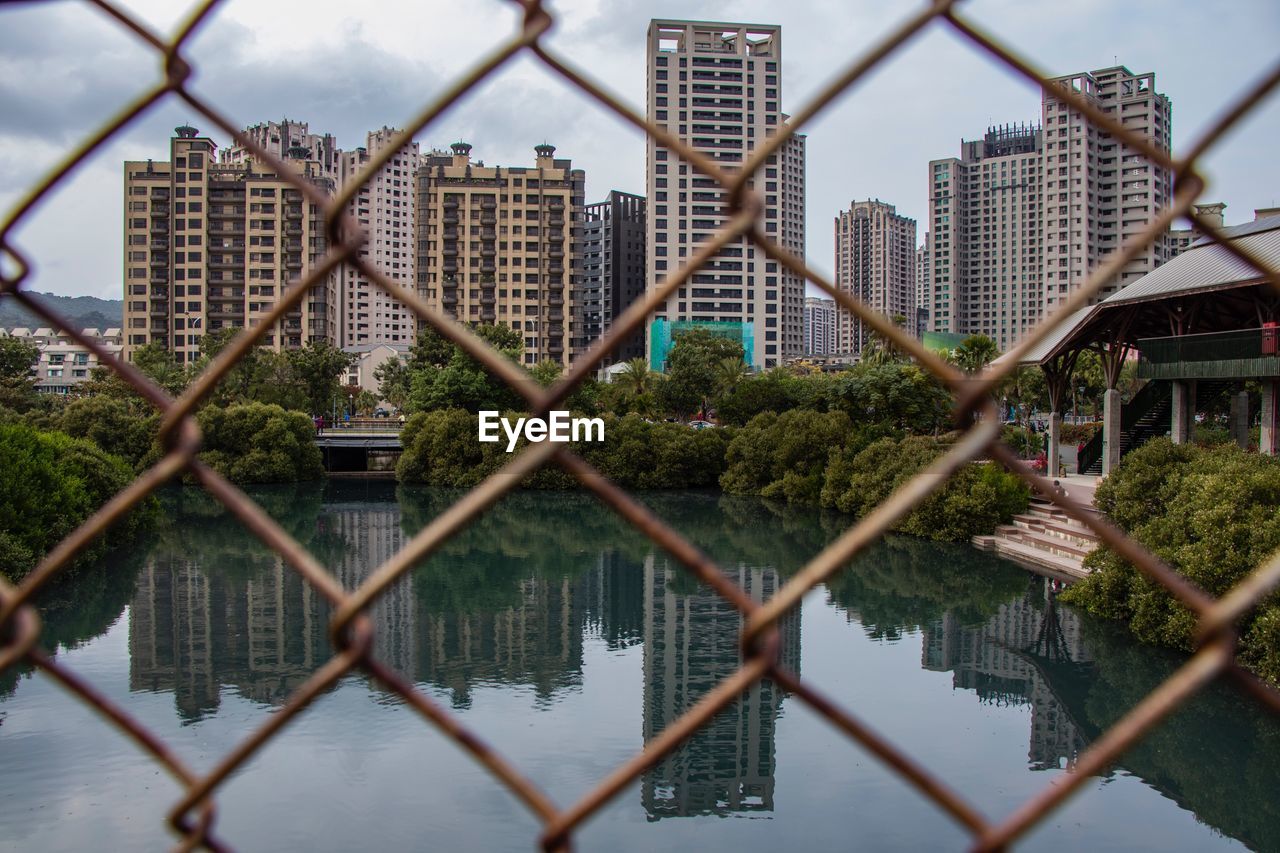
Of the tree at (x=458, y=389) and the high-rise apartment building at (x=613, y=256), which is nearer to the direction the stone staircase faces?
the tree

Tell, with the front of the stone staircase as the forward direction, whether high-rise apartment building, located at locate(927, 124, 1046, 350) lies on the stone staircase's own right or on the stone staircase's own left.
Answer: on the stone staircase's own right

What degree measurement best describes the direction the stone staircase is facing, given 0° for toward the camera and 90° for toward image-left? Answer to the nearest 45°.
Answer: approximately 45°

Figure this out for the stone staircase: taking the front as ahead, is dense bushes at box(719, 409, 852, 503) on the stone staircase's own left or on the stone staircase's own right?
on the stone staircase's own right

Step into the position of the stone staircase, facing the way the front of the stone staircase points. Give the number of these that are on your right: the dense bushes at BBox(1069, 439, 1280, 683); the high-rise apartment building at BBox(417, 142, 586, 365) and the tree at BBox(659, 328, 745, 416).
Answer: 2

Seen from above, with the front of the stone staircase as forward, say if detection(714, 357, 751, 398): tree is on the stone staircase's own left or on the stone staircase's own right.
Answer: on the stone staircase's own right

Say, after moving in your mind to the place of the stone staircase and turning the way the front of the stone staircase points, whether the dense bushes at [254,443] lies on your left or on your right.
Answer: on your right

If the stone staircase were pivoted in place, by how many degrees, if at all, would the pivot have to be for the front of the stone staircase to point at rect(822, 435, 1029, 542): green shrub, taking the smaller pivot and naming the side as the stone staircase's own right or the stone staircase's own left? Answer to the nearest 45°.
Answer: approximately 90° to the stone staircase's own right

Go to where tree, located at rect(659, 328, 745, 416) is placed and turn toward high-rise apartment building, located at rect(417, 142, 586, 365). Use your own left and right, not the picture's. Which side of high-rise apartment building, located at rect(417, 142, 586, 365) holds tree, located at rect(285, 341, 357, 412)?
left

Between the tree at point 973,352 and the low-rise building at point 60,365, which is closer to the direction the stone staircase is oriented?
the low-rise building

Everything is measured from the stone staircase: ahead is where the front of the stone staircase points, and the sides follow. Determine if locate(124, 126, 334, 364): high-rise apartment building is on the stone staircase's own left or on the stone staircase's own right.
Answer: on the stone staircase's own right

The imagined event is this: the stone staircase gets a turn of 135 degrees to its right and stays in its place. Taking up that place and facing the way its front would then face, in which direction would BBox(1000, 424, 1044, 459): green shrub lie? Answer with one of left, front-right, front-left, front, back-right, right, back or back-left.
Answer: front
